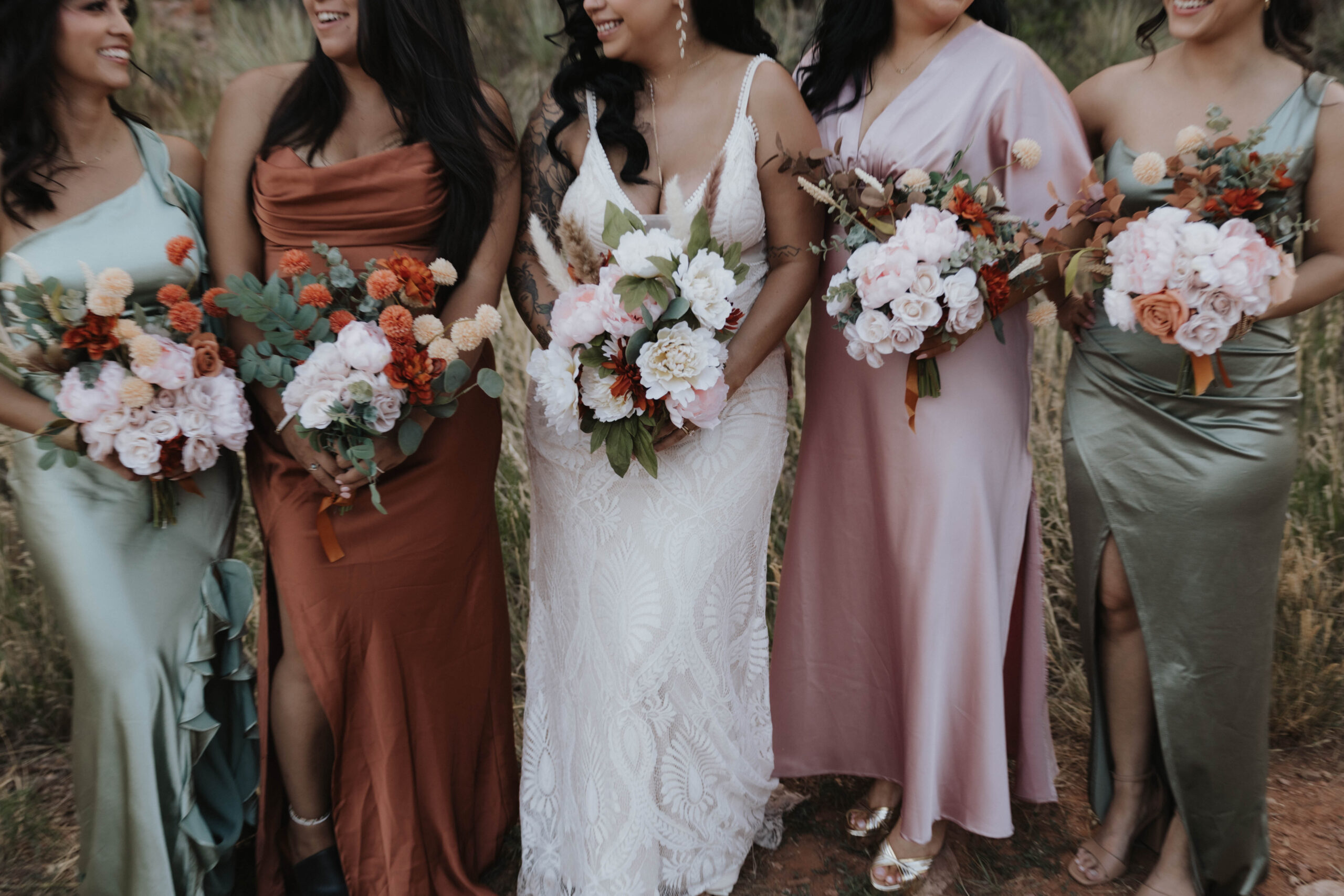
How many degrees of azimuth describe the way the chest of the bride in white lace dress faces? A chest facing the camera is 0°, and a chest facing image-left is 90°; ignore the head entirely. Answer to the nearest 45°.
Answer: approximately 0°
